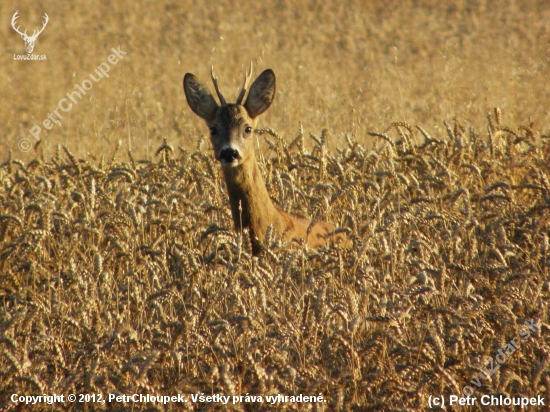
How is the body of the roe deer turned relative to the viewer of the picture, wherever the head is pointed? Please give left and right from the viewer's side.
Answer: facing the viewer and to the left of the viewer
